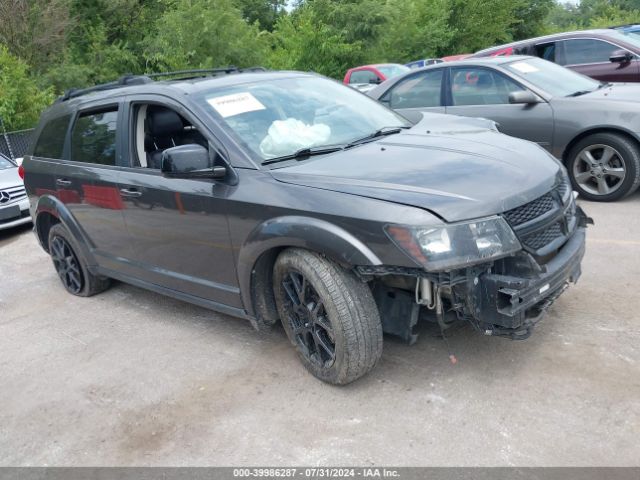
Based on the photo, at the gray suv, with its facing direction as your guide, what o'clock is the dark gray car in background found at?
The dark gray car in background is roughly at 9 o'clock from the gray suv.

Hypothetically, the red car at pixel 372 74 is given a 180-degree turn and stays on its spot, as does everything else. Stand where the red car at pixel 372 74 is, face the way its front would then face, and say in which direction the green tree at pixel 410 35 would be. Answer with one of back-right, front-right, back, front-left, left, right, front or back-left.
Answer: front-right

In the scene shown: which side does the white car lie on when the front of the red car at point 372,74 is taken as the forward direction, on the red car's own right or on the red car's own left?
on the red car's own right

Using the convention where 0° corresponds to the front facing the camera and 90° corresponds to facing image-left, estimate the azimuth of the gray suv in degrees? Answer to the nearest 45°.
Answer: approximately 315°

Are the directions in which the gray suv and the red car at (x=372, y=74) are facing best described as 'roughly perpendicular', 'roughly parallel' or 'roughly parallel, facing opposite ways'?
roughly parallel

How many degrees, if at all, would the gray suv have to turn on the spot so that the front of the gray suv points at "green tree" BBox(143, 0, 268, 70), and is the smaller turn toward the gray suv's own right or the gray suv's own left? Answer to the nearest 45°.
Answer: approximately 135° to the gray suv's own left

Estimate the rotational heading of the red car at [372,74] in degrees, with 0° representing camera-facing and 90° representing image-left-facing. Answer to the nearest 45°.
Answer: approximately 315°

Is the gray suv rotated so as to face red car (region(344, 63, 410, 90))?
no

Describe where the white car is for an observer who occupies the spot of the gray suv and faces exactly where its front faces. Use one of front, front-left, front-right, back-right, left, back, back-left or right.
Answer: back

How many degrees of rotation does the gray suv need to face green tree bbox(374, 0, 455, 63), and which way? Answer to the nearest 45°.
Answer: approximately 135° to its left

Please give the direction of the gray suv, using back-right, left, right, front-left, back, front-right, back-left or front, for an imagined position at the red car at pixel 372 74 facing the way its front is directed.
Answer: front-right

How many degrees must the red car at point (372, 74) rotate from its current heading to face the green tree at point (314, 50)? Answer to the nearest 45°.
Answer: approximately 135° to its left

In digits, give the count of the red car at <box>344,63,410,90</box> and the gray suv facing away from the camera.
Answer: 0
